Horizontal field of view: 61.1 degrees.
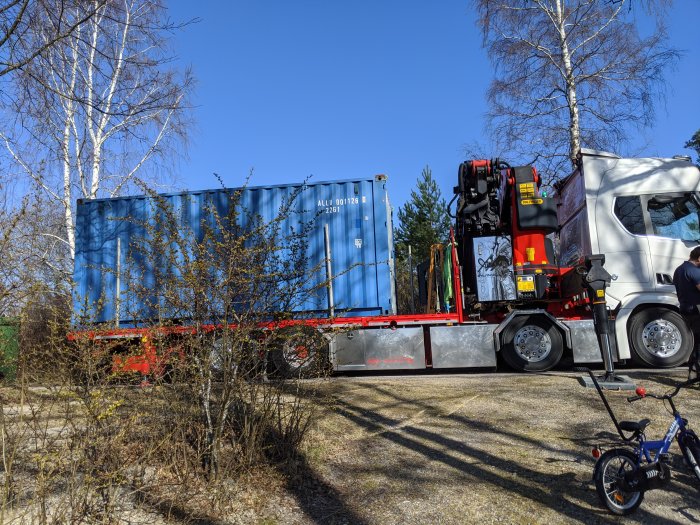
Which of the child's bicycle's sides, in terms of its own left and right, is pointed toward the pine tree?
left

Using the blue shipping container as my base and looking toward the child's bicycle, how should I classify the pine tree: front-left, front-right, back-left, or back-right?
back-left

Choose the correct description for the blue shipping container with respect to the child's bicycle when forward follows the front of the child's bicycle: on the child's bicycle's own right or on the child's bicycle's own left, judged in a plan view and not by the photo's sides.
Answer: on the child's bicycle's own left

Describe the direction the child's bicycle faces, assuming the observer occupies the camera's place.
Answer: facing away from the viewer and to the right of the viewer
